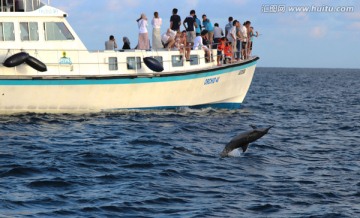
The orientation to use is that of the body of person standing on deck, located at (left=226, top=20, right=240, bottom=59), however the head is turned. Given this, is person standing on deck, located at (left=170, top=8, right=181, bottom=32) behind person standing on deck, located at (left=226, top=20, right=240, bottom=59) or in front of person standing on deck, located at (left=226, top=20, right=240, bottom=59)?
behind

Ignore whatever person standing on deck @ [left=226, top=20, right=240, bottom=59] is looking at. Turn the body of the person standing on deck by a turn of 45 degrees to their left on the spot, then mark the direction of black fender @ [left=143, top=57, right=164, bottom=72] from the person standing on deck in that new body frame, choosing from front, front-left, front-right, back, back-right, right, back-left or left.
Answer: back

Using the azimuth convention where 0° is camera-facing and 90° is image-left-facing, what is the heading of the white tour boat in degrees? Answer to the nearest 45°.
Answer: approximately 270°
